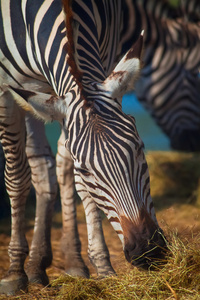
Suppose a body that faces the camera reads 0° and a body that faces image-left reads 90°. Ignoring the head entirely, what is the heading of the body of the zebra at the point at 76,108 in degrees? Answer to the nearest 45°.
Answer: approximately 315°

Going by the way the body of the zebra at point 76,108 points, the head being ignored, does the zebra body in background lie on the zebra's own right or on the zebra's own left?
on the zebra's own left
